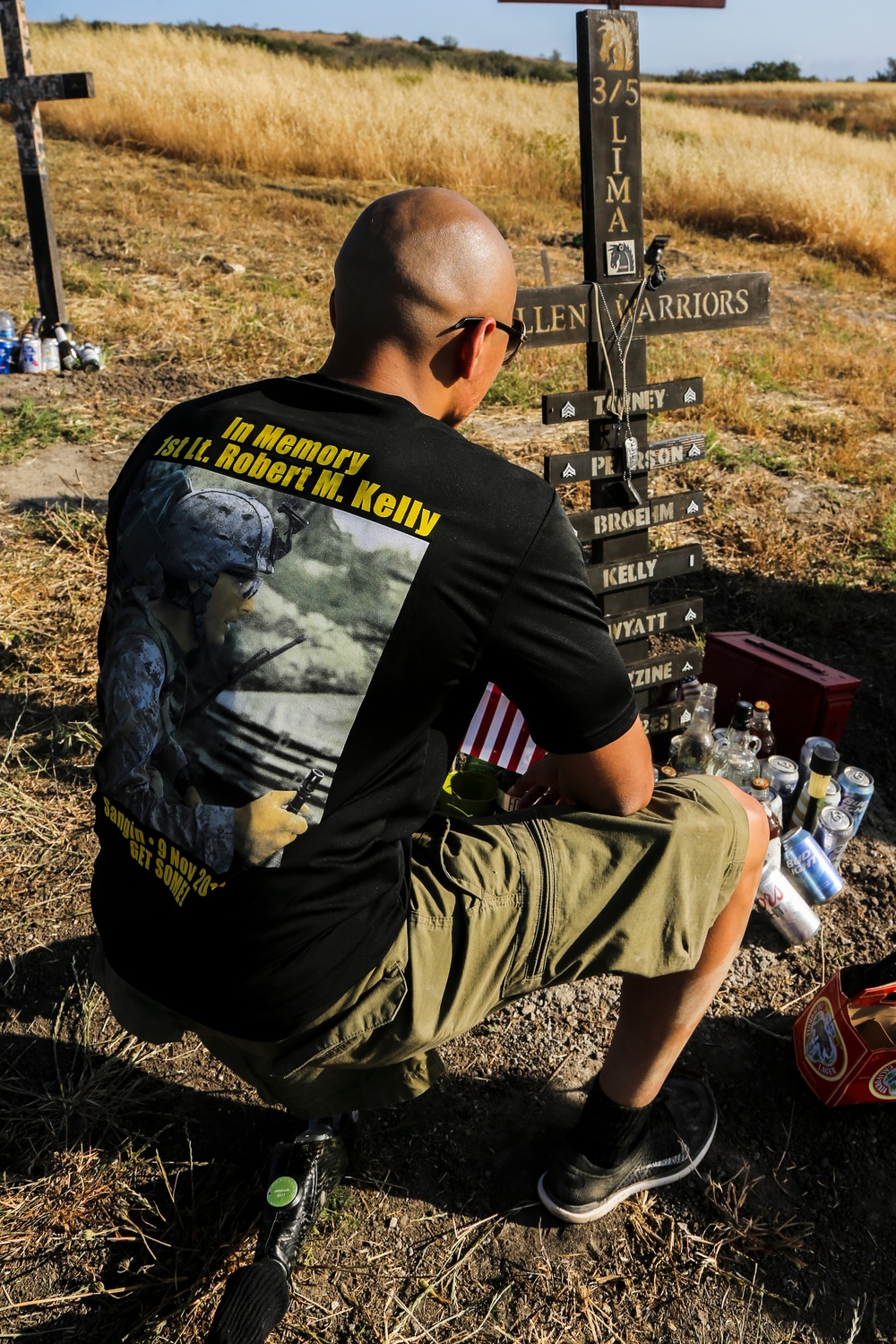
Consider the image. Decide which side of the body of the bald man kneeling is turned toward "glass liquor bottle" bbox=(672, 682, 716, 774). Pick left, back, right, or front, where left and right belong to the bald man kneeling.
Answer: front

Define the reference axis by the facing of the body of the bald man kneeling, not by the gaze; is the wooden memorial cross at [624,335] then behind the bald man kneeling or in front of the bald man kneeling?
in front

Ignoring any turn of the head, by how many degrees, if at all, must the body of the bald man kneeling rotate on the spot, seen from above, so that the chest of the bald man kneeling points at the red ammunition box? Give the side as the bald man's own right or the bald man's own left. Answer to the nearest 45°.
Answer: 0° — they already face it

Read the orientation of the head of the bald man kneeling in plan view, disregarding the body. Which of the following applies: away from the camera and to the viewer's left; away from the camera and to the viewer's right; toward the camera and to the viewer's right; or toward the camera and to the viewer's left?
away from the camera and to the viewer's right

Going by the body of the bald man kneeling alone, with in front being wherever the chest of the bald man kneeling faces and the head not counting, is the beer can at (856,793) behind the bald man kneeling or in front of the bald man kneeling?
in front

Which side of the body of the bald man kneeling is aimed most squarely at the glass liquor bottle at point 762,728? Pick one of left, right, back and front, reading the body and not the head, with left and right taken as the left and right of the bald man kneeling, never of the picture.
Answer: front

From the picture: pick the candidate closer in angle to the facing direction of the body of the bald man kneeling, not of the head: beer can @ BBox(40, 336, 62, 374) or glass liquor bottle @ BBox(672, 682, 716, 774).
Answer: the glass liquor bottle

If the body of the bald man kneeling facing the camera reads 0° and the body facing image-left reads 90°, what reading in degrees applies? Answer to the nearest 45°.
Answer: approximately 225°

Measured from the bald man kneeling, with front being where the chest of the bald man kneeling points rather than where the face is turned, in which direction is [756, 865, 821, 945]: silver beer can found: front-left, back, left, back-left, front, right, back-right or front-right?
front
